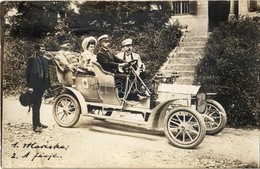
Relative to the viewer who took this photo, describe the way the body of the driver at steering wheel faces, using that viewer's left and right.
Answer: facing the viewer

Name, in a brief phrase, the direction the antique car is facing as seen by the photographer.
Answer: facing the viewer and to the right of the viewer

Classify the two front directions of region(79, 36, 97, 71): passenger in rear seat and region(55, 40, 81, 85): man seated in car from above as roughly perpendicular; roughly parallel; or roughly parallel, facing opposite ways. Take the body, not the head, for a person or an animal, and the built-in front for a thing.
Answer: roughly parallel

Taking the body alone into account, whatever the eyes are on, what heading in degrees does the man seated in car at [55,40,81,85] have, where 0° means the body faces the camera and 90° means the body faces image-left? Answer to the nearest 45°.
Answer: approximately 315°

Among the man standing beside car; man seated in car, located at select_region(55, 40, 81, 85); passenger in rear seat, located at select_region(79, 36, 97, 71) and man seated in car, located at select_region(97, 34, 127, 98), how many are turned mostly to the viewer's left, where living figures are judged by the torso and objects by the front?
0

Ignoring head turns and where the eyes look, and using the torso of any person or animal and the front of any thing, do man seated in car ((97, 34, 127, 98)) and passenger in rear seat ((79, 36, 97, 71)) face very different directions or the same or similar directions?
same or similar directions

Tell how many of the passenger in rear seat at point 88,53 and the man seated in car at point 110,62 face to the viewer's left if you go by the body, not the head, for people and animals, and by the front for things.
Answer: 0

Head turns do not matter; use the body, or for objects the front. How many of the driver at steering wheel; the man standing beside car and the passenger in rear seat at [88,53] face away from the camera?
0
